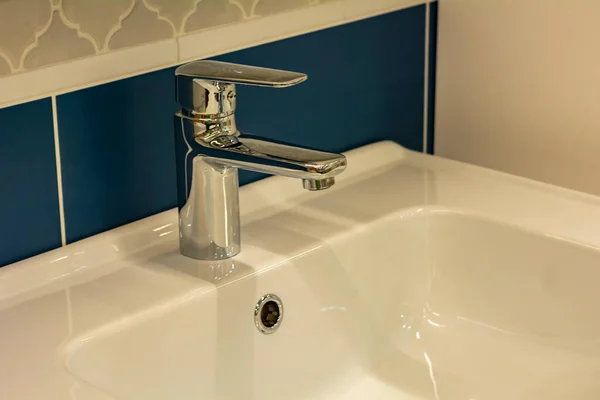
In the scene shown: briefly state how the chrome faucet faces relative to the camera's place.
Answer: facing the viewer and to the right of the viewer

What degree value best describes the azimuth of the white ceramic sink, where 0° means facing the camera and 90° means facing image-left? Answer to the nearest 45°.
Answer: approximately 315°
